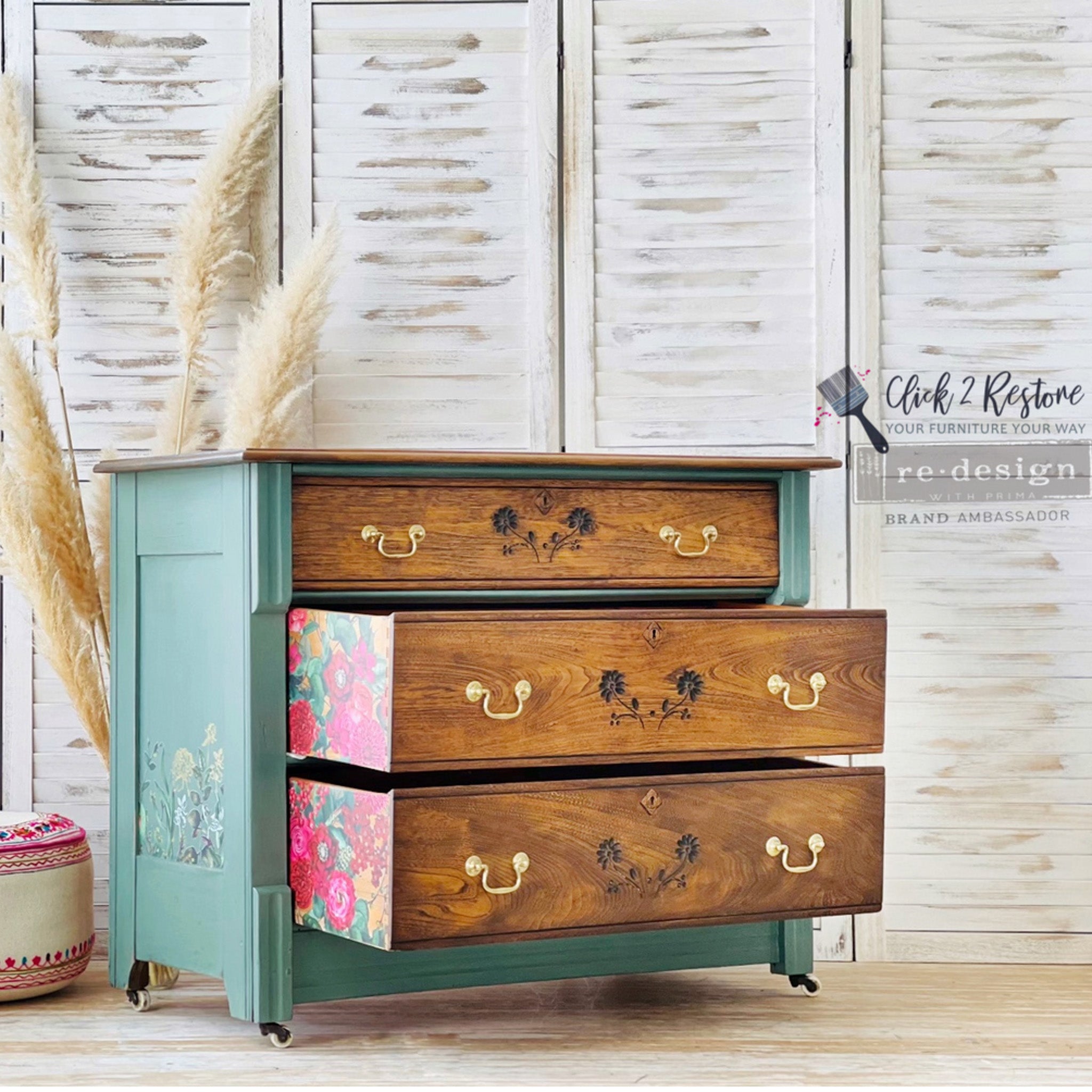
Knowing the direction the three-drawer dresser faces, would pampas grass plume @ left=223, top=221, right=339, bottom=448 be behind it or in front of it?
behind

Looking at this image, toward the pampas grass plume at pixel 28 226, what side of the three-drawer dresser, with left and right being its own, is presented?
back

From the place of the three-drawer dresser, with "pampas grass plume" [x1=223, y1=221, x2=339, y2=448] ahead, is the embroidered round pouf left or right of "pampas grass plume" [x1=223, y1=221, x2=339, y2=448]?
left

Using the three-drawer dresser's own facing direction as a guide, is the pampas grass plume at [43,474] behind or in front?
behind

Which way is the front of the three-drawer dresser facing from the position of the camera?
facing the viewer and to the right of the viewer

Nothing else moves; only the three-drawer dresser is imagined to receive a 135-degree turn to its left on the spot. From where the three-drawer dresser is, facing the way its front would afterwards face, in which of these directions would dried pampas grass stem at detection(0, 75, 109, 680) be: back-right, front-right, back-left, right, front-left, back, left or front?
front-left

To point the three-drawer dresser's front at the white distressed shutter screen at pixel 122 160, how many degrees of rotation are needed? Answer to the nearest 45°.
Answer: approximately 180°

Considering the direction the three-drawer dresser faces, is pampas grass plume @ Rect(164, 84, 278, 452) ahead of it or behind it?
behind
